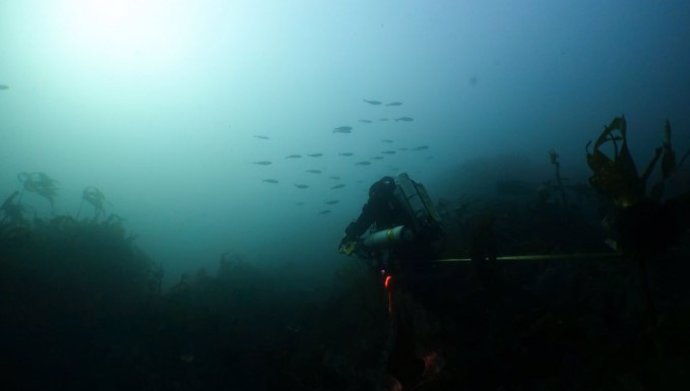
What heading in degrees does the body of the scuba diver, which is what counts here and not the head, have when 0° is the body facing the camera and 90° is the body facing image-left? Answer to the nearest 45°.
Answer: approximately 90°

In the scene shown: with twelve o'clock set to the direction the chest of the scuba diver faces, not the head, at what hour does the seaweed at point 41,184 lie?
The seaweed is roughly at 1 o'clock from the scuba diver.
